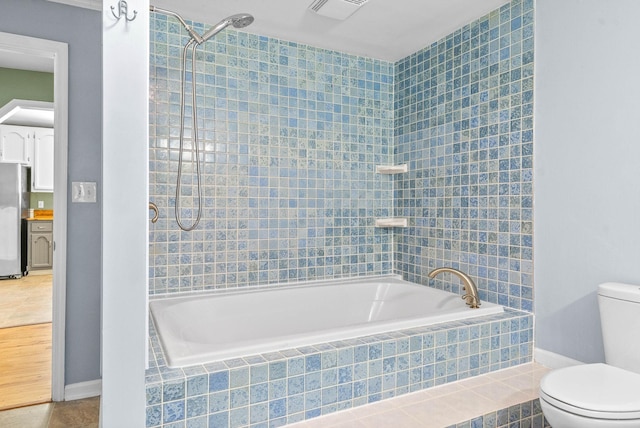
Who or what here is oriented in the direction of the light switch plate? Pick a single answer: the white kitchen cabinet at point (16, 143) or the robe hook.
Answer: the white kitchen cabinet

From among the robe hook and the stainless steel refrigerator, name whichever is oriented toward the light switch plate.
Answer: the stainless steel refrigerator

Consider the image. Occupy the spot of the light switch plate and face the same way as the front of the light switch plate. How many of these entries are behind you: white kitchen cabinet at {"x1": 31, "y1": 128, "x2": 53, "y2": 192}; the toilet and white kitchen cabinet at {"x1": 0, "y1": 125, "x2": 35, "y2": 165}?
2

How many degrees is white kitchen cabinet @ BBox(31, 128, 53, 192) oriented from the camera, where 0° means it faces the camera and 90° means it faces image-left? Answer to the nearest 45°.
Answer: approximately 0°

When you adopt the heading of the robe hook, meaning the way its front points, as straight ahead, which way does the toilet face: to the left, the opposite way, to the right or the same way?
to the right

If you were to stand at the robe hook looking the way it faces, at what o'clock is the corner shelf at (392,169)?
The corner shelf is roughly at 8 o'clock from the robe hook.

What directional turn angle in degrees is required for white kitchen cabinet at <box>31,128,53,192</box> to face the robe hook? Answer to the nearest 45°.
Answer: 0° — it already faces it

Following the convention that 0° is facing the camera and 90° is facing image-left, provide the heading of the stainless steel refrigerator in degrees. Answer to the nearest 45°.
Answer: approximately 0°
